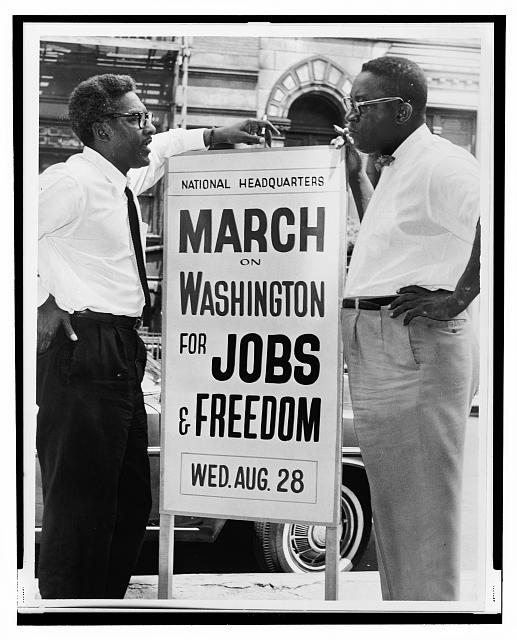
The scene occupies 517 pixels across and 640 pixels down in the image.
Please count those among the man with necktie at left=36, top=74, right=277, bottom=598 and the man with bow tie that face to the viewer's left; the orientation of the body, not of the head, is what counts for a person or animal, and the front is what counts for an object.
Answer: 1

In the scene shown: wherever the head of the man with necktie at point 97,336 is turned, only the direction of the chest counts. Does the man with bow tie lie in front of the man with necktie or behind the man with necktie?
in front

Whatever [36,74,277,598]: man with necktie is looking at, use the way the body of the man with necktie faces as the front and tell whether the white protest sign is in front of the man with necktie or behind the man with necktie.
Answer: in front

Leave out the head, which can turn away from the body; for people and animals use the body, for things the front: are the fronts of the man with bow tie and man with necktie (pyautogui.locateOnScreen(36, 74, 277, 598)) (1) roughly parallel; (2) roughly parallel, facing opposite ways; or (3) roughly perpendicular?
roughly parallel, facing opposite ways

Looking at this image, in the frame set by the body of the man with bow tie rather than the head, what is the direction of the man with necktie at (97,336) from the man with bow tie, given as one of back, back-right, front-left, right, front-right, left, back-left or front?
front

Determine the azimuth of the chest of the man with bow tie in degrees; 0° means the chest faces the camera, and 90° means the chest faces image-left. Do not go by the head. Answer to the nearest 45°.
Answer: approximately 90°

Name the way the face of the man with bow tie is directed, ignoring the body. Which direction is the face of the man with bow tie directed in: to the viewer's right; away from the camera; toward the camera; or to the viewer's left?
to the viewer's left

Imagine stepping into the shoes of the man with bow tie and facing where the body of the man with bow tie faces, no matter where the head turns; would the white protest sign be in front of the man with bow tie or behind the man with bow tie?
in front

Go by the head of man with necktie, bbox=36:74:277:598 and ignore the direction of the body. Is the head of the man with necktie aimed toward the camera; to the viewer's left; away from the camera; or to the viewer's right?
to the viewer's right

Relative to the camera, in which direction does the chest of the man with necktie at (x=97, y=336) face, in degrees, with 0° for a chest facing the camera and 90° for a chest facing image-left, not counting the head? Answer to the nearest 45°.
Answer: approximately 270°
